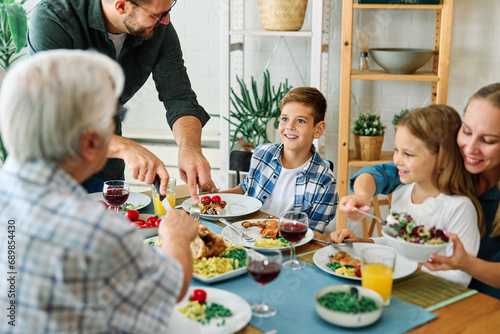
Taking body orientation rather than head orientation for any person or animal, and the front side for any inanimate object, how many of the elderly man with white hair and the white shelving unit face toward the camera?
1

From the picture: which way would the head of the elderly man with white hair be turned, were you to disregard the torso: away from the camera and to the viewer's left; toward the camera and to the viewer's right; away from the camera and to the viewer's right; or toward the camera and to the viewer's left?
away from the camera and to the viewer's right

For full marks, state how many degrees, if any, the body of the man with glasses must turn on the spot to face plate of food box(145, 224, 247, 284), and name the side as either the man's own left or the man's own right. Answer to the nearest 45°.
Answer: approximately 45° to the man's own right

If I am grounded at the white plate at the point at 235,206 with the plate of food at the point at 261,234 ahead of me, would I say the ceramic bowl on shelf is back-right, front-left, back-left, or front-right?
back-left

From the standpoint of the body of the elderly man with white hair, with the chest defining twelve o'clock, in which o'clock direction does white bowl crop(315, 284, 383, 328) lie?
The white bowl is roughly at 1 o'clock from the elderly man with white hair.

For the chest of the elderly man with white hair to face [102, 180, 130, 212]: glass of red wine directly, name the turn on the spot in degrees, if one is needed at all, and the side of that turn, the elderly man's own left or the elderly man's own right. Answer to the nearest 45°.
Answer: approximately 45° to the elderly man's own left

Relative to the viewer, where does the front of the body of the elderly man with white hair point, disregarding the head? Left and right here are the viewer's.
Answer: facing away from the viewer and to the right of the viewer

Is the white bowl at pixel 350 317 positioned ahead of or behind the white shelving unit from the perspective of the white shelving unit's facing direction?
ahead

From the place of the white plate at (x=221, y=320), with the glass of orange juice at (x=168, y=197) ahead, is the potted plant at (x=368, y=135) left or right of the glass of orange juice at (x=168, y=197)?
right

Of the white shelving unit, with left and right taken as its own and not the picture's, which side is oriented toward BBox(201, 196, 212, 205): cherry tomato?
front

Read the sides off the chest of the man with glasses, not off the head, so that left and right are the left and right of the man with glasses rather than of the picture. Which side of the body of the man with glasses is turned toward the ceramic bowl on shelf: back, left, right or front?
left

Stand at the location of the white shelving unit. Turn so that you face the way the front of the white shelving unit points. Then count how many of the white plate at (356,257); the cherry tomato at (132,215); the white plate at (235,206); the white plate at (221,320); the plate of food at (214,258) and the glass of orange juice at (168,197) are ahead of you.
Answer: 6
